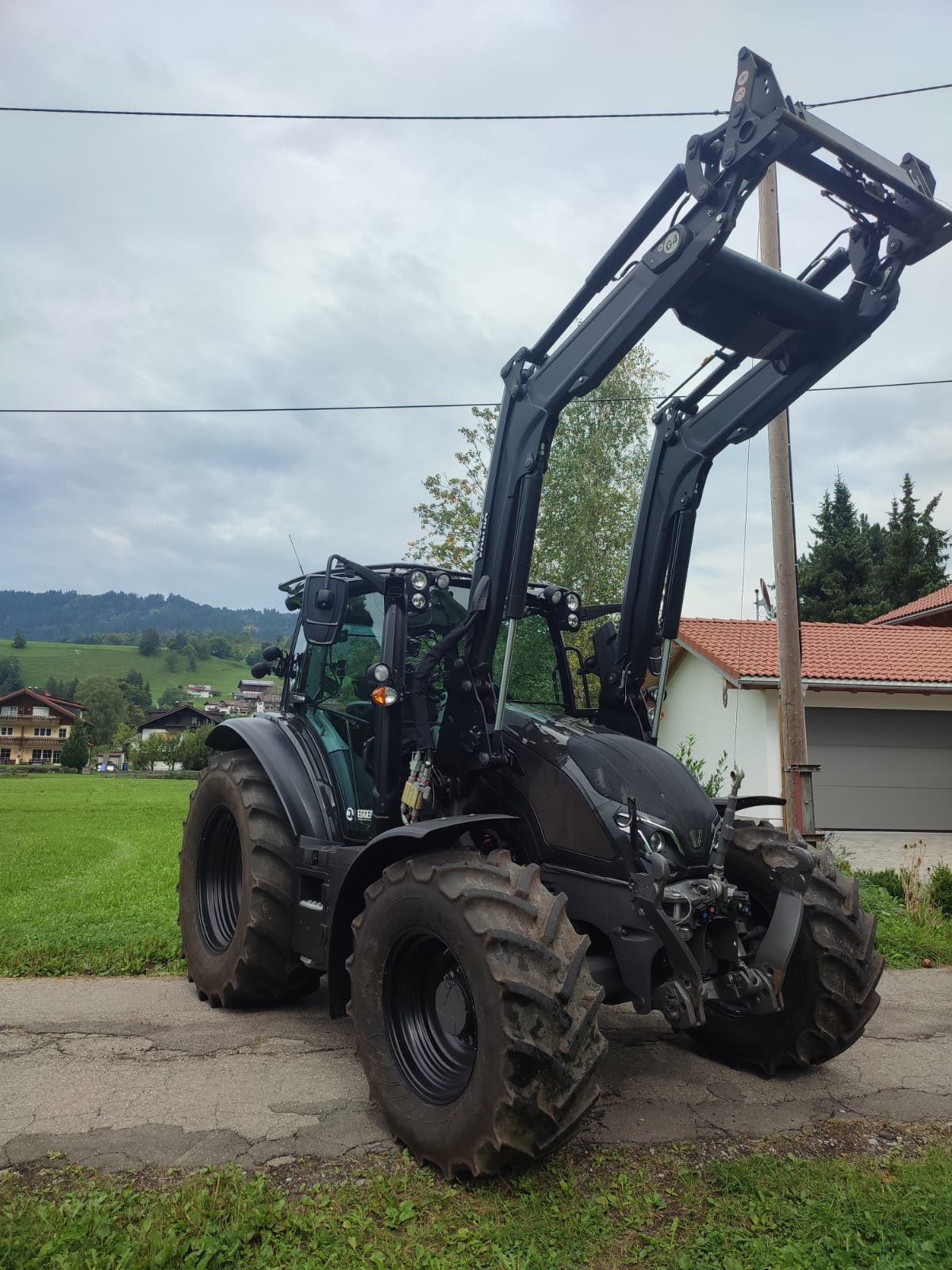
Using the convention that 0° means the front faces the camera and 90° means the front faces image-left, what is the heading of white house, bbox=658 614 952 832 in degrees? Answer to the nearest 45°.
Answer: approximately 0°

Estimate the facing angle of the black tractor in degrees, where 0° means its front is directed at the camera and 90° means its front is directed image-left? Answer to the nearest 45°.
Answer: approximately 315°

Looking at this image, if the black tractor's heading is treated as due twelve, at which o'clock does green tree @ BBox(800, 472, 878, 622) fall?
The green tree is roughly at 8 o'clock from the black tractor.

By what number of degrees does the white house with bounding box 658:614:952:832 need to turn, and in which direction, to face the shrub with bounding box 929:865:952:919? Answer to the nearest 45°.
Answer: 0° — it already faces it

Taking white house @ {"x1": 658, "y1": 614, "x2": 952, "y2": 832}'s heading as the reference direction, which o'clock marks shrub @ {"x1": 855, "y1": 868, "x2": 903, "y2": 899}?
The shrub is roughly at 12 o'clock from the white house.

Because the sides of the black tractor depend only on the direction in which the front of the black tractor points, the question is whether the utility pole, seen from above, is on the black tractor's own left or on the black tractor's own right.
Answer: on the black tractor's own left

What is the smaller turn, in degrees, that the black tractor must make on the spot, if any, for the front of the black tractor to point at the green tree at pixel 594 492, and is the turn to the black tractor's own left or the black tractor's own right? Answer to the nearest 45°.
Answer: approximately 135° to the black tractor's own left

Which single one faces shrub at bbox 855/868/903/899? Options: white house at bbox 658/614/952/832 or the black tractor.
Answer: the white house

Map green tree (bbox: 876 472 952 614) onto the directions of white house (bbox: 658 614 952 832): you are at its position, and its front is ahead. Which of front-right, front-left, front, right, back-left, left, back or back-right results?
back
